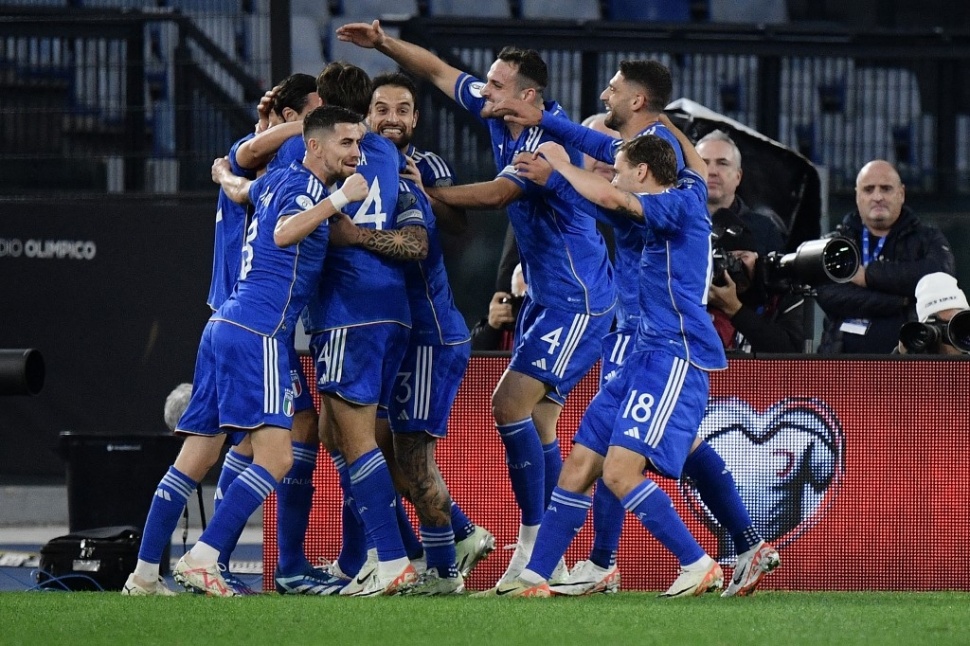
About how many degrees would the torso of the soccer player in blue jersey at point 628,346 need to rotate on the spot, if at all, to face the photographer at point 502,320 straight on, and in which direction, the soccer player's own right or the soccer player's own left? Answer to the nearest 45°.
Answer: approximately 45° to the soccer player's own right

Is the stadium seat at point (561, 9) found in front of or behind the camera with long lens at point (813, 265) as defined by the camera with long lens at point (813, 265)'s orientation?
behind

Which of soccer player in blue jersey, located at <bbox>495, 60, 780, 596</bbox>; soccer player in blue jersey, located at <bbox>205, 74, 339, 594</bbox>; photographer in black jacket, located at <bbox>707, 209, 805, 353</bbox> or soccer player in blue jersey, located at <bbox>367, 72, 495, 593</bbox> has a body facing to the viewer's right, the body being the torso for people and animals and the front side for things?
soccer player in blue jersey, located at <bbox>205, 74, 339, 594</bbox>

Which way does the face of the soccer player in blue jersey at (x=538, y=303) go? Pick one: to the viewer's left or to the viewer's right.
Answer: to the viewer's left

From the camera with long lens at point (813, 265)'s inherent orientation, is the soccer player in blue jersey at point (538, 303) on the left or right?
on its right

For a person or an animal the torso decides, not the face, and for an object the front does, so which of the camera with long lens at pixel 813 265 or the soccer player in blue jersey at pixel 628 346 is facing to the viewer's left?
the soccer player in blue jersey

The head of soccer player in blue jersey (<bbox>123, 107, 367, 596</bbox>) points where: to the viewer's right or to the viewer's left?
to the viewer's right

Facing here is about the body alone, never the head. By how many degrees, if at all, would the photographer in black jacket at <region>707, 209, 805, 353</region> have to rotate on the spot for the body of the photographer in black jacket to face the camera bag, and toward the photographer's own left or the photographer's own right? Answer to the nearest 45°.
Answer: approximately 45° to the photographer's own right

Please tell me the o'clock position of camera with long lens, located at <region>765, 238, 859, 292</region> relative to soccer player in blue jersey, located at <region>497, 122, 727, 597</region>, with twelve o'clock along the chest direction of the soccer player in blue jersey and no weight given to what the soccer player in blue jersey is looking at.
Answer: The camera with long lens is roughly at 4 o'clock from the soccer player in blue jersey.

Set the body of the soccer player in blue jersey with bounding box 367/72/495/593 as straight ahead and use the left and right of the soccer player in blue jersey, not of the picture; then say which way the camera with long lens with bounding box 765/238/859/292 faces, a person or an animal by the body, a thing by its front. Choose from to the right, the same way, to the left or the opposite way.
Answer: to the left

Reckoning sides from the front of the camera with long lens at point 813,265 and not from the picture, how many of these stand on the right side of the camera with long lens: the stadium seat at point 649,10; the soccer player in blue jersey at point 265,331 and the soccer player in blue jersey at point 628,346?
2

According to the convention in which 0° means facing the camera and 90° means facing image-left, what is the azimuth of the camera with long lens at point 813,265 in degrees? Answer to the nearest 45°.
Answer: approximately 315°
